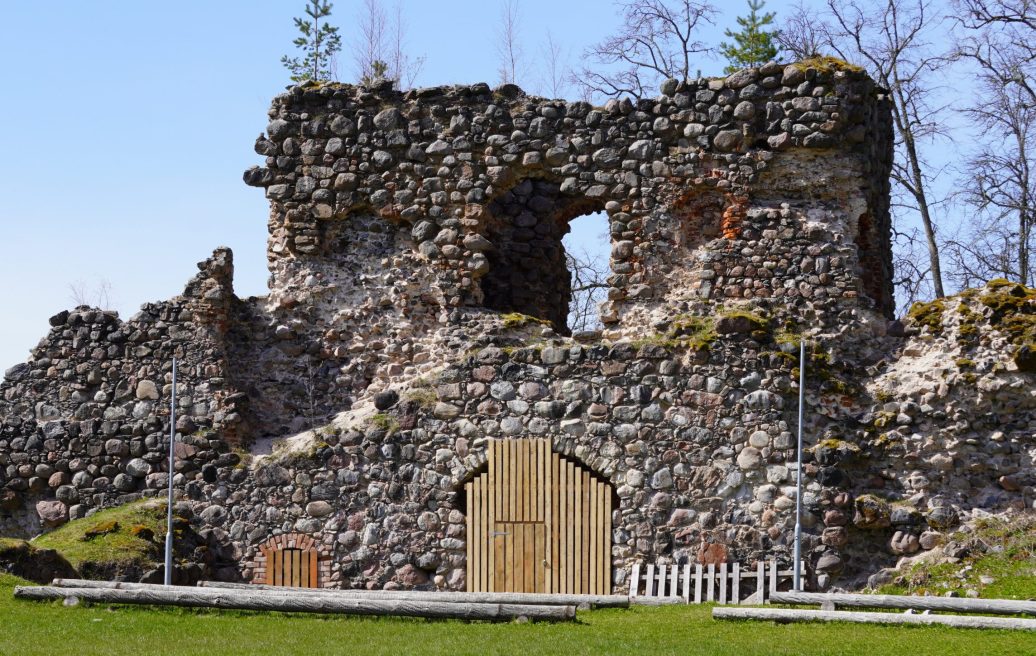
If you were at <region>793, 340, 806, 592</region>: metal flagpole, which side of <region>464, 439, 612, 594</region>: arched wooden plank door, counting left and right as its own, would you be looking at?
left

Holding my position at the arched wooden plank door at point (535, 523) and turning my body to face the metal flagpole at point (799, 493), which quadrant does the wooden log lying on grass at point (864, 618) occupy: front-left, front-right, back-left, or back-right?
front-right

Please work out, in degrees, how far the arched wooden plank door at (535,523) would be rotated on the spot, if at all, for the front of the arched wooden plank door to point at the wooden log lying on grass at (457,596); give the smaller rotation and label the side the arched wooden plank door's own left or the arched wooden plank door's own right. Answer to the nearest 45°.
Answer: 0° — it already faces it

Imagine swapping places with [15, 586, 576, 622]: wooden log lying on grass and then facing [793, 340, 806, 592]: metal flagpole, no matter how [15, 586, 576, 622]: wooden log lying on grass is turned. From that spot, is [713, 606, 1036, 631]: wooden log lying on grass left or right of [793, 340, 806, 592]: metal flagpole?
right

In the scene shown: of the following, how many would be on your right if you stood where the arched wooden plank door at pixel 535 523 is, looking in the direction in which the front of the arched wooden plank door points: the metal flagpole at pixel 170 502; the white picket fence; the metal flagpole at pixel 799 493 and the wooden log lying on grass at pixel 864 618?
1

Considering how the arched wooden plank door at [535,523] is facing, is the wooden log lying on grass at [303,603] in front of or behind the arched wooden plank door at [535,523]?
in front

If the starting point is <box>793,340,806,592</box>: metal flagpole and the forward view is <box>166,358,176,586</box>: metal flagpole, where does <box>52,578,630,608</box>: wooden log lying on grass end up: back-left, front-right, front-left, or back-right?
front-left

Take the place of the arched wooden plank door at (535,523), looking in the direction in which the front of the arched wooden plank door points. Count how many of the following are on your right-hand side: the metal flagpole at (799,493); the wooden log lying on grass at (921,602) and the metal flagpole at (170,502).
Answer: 1

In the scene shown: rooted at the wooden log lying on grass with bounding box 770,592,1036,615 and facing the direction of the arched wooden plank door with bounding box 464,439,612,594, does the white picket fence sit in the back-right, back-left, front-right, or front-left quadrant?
front-right

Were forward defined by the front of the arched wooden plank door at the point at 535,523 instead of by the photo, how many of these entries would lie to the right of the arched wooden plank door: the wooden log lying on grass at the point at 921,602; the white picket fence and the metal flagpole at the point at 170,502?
1

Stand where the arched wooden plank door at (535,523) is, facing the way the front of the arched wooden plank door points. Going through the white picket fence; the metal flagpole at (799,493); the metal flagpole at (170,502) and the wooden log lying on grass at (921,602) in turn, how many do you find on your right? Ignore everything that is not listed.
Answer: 1

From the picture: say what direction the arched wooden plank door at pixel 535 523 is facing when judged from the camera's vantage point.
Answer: facing the viewer

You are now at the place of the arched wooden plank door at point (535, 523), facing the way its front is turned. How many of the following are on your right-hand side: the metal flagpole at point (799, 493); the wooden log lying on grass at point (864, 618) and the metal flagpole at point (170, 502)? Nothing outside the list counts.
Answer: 1

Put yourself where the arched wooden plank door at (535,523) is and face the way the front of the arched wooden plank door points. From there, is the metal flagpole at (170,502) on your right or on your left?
on your right

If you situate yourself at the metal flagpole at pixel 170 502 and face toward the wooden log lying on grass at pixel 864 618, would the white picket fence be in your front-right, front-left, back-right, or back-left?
front-left

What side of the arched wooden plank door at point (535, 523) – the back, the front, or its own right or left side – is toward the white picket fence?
left
